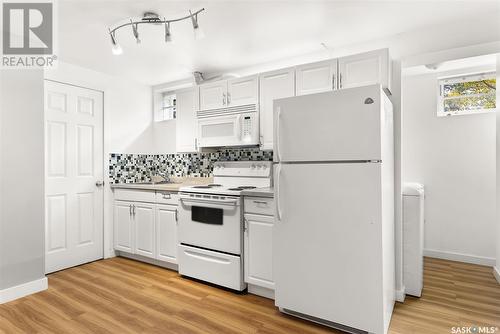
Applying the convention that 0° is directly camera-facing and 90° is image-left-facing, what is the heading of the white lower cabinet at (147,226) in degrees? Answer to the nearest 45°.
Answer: approximately 45°

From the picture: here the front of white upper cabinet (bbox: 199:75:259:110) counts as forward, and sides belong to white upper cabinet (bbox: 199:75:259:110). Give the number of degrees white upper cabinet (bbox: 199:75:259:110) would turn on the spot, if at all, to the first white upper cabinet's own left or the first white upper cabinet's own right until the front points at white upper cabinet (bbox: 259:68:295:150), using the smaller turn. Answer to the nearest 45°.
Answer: approximately 90° to the first white upper cabinet's own left

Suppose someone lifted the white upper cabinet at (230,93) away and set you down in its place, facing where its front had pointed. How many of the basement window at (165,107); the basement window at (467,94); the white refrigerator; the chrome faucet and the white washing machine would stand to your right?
2

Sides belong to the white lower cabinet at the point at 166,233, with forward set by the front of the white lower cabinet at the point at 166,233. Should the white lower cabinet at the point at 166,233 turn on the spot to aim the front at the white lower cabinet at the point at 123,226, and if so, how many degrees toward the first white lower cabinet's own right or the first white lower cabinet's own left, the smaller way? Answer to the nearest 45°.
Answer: approximately 90° to the first white lower cabinet's own right

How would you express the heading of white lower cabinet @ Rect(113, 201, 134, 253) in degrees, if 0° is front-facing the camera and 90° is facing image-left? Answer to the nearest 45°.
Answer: approximately 45°

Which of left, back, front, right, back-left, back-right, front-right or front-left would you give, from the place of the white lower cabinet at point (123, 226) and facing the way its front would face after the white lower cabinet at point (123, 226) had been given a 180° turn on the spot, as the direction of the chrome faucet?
front

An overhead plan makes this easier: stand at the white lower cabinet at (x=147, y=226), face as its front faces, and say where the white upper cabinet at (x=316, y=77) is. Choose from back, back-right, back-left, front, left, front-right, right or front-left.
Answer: left

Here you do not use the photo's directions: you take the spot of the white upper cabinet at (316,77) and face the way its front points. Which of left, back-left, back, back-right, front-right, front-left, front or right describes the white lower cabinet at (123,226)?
front-right
